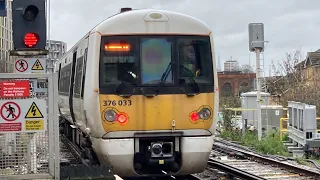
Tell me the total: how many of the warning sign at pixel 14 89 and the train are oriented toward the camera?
2

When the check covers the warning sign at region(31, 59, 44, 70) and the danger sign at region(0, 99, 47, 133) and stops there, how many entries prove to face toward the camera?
2

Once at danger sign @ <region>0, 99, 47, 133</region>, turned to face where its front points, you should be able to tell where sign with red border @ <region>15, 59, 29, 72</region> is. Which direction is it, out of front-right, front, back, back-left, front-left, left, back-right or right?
back

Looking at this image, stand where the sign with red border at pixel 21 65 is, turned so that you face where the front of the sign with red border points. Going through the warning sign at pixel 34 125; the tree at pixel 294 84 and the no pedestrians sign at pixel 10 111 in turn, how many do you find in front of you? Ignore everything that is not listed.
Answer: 2

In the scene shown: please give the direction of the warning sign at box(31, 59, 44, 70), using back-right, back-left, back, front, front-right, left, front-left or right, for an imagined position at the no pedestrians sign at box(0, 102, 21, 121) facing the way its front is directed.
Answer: back

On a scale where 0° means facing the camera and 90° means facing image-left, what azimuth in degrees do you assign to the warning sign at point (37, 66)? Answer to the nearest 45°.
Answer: approximately 0°

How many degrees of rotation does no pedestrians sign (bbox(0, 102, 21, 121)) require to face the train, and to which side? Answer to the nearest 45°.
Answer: approximately 135° to its left
